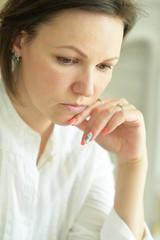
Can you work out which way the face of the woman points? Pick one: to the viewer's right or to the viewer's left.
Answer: to the viewer's right

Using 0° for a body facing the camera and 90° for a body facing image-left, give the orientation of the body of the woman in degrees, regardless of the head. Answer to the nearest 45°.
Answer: approximately 315°
